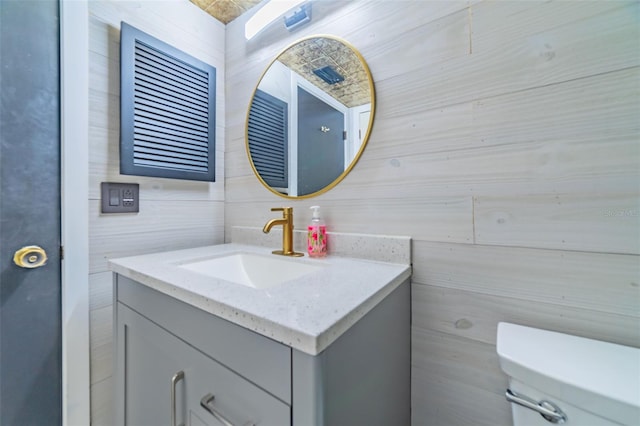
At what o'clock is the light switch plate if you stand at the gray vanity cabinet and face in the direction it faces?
The light switch plate is roughly at 3 o'clock from the gray vanity cabinet.

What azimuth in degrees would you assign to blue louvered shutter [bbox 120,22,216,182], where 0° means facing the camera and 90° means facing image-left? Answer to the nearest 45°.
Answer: approximately 315°

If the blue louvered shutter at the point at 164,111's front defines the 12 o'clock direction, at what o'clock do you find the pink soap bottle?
The pink soap bottle is roughly at 12 o'clock from the blue louvered shutter.

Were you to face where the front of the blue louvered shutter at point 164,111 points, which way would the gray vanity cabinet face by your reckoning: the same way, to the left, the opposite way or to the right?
to the right
